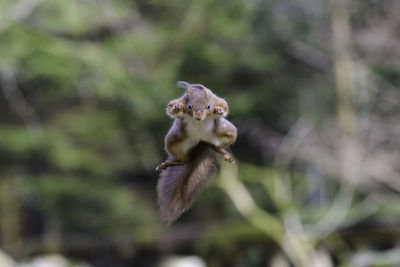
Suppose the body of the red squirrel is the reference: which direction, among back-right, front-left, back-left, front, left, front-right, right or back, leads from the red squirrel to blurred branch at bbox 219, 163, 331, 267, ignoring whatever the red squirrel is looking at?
back

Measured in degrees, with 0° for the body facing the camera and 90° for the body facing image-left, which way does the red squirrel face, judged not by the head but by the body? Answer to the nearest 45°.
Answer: approximately 0°

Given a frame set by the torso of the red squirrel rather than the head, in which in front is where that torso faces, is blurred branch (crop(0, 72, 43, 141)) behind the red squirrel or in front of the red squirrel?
behind

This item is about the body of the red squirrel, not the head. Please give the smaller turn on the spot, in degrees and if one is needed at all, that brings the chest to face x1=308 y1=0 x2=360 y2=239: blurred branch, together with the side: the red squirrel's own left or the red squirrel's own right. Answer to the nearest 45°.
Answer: approximately 180°
